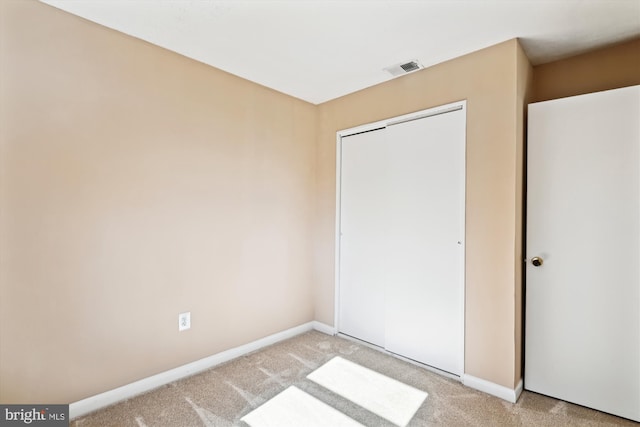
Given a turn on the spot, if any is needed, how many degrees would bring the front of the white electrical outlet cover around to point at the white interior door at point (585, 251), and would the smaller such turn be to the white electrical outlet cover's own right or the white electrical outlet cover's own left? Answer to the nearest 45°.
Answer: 0° — it already faces it

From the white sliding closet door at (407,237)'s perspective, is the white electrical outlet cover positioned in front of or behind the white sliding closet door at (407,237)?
in front

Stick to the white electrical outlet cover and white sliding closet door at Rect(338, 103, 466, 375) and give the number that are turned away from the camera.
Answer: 0

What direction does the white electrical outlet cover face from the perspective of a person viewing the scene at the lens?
facing the viewer and to the right of the viewer

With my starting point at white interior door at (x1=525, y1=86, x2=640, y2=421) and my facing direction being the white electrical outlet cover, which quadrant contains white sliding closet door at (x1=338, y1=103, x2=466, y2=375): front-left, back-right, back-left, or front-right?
front-right

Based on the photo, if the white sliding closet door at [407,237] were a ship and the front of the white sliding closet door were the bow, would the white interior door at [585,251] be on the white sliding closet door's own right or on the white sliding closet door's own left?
on the white sliding closet door's own left

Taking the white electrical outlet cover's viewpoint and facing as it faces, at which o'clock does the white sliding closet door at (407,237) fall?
The white sliding closet door is roughly at 11 o'clock from the white electrical outlet cover.

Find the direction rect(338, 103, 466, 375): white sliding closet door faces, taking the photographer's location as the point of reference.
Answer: facing the viewer and to the left of the viewer
